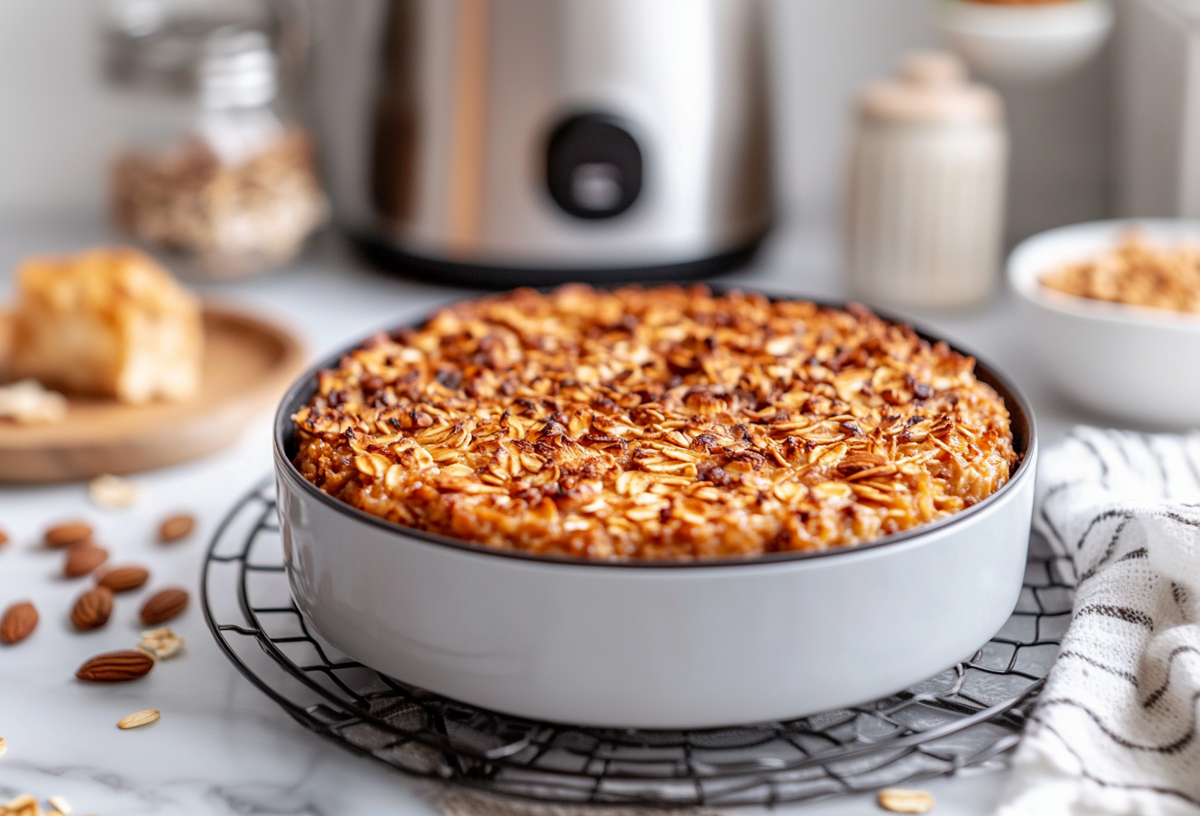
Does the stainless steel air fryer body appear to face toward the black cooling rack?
yes

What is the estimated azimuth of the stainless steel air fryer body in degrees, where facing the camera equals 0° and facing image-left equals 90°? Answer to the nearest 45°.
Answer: approximately 0°

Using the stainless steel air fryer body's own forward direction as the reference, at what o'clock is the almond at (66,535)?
The almond is roughly at 1 o'clock from the stainless steel air fryer body.
